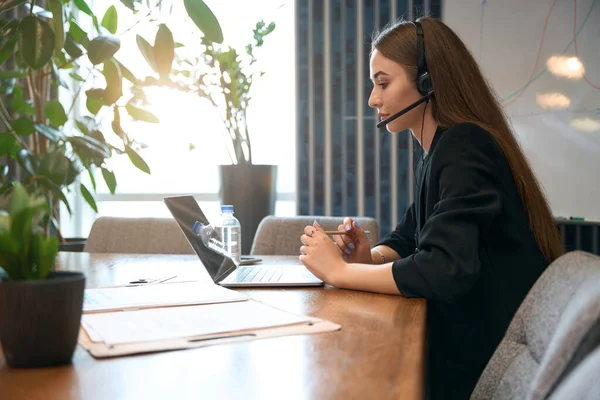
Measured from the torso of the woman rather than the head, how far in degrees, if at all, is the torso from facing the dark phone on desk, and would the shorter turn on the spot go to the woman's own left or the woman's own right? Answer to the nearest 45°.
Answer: approximately 45° to the woman's own right

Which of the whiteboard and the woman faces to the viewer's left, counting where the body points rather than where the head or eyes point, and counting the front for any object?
the woman

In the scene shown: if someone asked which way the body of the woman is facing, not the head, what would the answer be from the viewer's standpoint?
to the viewer's left

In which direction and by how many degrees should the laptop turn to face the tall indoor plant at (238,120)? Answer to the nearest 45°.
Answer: approximately 90° to its left

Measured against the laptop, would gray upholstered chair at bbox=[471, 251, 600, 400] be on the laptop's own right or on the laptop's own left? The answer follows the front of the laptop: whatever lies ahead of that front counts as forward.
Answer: on the laptop's own right

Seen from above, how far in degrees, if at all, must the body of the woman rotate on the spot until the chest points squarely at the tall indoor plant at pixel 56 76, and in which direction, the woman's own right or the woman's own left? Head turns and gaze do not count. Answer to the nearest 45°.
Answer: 0° — they already face it

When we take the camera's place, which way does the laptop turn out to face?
facing to the right of the viewer

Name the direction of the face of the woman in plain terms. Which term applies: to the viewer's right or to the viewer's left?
to the viewer's left
